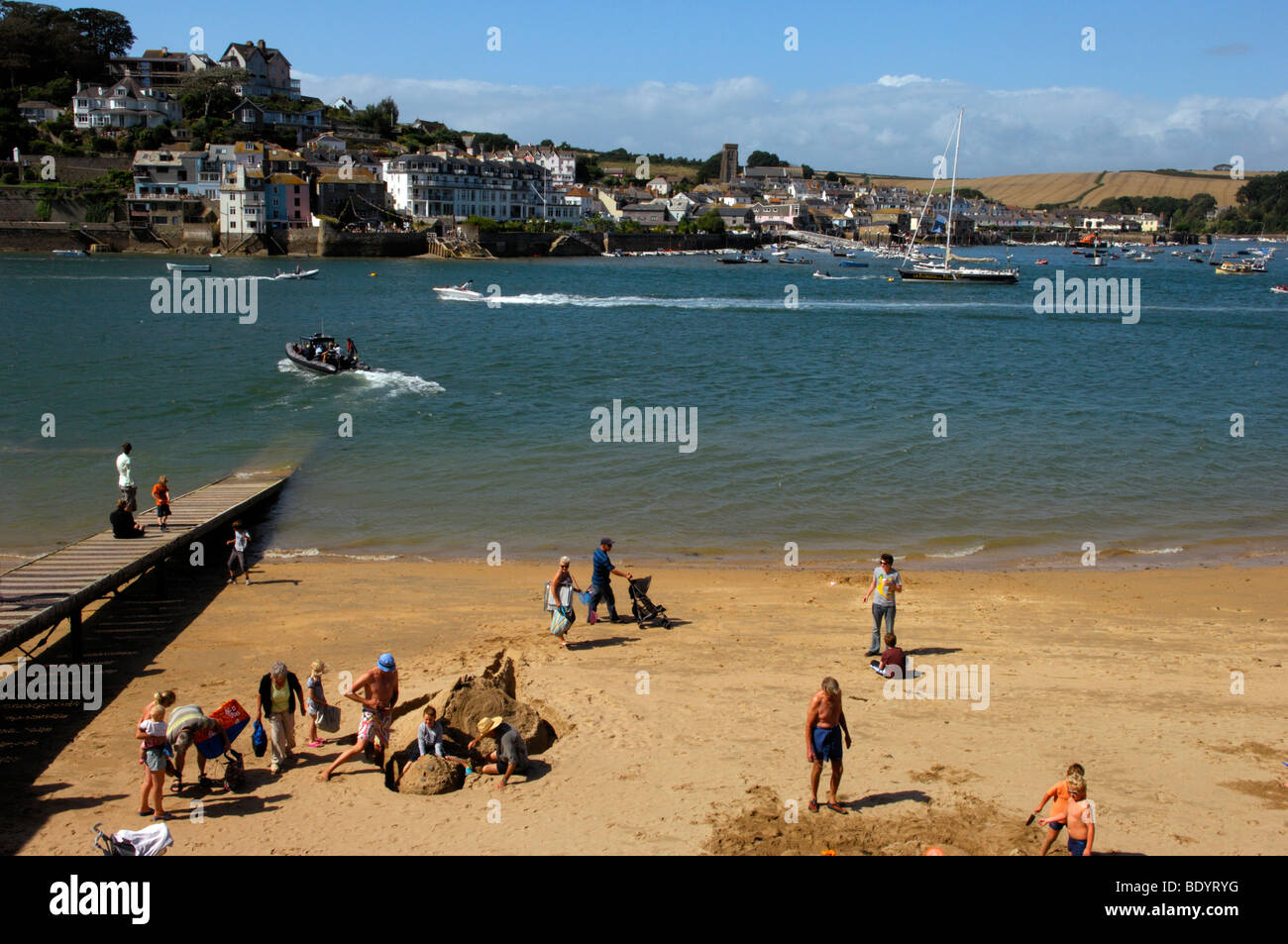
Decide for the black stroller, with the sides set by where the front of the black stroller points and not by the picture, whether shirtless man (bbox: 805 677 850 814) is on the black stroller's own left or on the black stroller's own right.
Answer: on the black stroller's own right

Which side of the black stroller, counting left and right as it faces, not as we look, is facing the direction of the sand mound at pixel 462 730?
right

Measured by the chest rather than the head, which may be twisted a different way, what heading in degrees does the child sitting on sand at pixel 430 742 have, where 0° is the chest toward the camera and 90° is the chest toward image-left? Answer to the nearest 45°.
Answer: approximately 0°

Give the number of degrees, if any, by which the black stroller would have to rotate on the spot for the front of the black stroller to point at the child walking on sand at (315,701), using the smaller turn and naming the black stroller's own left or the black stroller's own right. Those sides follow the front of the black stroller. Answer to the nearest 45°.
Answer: approximately 135° to the black stroller's own right

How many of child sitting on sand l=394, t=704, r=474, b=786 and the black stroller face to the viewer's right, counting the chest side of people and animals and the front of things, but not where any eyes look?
1

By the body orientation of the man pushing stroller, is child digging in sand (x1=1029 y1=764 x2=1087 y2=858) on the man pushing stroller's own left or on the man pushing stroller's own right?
on the man pushing stroller's own right

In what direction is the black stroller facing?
to the viewer's right

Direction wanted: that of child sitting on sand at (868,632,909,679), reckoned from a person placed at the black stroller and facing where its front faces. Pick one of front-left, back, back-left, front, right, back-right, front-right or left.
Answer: front-right

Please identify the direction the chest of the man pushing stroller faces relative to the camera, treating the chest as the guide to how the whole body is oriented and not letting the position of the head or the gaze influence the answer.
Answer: to the viewer's right
